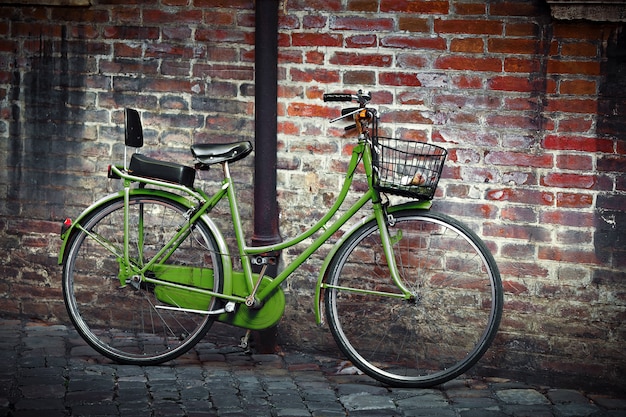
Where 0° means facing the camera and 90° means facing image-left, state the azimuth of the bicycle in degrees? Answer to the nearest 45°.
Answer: approximately 270°
